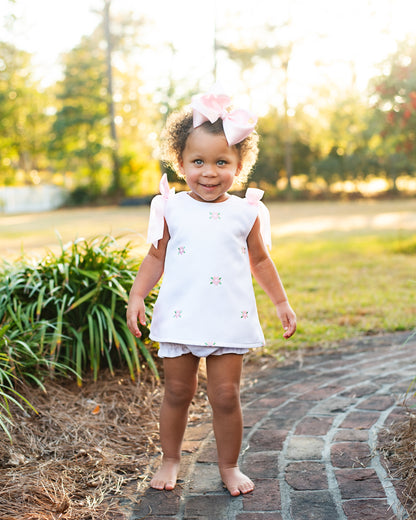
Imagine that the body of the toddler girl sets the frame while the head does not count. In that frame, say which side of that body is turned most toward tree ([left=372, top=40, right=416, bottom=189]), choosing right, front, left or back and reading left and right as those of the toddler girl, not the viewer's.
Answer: back

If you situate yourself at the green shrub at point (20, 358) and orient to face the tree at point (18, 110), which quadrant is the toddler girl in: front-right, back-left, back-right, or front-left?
back-right

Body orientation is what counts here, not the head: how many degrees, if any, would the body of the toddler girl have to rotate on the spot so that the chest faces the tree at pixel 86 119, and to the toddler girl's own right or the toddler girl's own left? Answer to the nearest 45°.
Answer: approximately 180°

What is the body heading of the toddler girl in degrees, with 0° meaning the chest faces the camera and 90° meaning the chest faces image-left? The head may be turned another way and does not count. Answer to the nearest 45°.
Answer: approximately 0°

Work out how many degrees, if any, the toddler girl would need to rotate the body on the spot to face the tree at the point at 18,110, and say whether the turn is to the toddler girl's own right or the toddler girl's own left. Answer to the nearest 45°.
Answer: approximately 180°

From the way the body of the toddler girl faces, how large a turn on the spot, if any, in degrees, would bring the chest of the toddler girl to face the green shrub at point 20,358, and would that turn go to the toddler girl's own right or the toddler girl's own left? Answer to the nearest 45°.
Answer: approximately 135° to the toddler girl's own right
